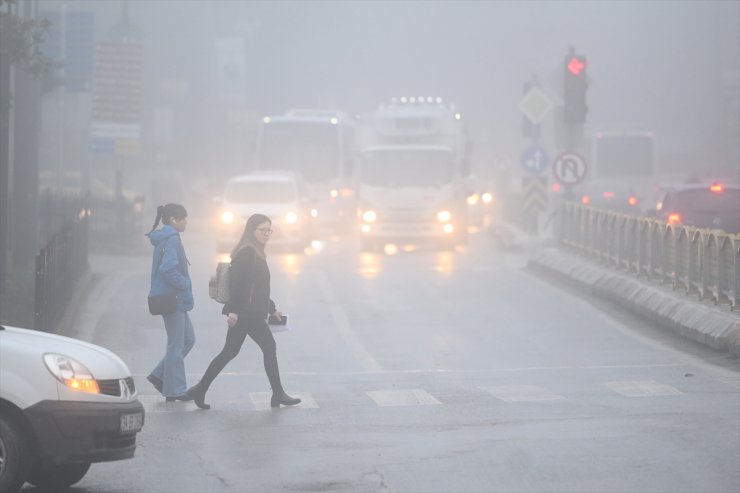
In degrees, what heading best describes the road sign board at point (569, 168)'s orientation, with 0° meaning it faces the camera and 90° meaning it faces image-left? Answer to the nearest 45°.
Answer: approximately 0°

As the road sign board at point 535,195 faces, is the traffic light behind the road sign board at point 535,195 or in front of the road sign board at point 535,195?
in front

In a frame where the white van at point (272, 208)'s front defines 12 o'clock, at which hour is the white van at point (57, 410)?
the white van at point (57, 410) is roughly at 12 o'clock from the white van at point (272, 208).

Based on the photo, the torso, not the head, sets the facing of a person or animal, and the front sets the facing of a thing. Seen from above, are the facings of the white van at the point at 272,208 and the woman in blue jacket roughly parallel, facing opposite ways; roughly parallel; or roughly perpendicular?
roughly perpendicular

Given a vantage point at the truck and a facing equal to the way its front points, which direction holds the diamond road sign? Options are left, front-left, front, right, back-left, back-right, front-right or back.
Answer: left

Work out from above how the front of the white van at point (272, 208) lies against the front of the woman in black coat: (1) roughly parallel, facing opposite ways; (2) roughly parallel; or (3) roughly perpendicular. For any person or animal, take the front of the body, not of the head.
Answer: roughly perpendicular

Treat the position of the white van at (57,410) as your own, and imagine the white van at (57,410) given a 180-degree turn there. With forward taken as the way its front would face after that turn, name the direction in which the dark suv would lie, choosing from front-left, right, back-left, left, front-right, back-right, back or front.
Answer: right

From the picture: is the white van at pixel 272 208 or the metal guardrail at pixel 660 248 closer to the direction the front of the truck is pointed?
the metal guardrail

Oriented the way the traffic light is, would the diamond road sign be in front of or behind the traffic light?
behind

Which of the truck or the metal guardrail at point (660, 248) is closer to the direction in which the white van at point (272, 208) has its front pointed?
the metal guardrail
